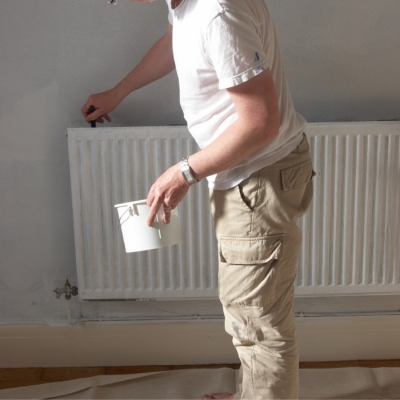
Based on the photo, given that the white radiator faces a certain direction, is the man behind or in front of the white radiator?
in front

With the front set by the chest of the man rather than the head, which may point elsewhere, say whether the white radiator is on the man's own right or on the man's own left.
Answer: on the man's own right

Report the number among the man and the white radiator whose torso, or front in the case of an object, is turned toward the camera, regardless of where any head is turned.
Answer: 1

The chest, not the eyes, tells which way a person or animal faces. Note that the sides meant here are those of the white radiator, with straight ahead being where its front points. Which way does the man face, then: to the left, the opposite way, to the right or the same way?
to the right

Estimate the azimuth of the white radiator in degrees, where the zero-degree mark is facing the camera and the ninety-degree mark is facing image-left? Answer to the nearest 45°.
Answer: approximately 0°

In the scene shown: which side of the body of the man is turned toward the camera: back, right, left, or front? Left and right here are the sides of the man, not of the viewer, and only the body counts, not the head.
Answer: left
